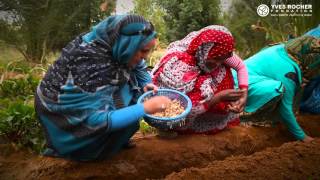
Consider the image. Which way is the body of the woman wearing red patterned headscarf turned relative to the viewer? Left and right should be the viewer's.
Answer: facing the viewer and to the right of the viewer

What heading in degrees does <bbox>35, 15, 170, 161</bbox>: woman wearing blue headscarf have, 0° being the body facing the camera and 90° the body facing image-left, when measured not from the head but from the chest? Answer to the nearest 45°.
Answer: approximately 270°

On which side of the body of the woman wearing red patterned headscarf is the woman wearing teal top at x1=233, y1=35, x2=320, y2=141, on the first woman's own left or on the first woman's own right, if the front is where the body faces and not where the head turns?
on the first woman's own left

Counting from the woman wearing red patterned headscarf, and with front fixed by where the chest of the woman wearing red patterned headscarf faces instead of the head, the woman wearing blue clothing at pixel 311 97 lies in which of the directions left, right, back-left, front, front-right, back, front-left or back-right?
left
